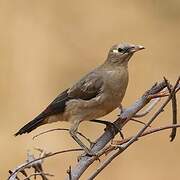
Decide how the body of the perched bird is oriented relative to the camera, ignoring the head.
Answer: to the viewer's right
